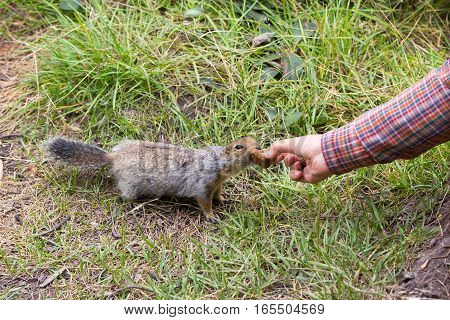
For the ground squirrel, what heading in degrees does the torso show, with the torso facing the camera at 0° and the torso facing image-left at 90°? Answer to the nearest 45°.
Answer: approximately 270°

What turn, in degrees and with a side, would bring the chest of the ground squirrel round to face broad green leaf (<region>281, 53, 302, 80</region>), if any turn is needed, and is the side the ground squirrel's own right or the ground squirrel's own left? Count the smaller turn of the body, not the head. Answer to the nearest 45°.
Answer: approximately 45° to the ground squirrel's own left

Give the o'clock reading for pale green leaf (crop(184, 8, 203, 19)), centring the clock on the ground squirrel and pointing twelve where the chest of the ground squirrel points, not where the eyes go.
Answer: The pale green leaf is roughly at 9 o'clock from the ground squirrel.

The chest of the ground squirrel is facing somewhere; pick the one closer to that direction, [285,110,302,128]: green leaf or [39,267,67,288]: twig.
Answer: the green leaf

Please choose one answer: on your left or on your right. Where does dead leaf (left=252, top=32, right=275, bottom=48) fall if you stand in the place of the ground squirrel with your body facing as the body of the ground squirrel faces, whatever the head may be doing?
on your left

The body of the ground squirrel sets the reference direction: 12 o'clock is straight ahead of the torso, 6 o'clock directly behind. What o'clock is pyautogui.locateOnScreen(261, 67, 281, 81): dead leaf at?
The dead leaf is roughly at 10 o'clock from the ground squirrel.

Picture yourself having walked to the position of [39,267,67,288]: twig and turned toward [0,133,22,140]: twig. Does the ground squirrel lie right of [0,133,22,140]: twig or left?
right

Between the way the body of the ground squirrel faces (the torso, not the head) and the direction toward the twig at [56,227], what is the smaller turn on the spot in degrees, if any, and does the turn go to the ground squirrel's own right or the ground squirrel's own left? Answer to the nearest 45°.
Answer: approximately 135° to the ground squirrel's own right

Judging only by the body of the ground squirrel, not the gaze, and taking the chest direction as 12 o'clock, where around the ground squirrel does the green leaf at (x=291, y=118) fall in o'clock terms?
The green leaf is roughly at 11 o'clock from the ground squirrel.
